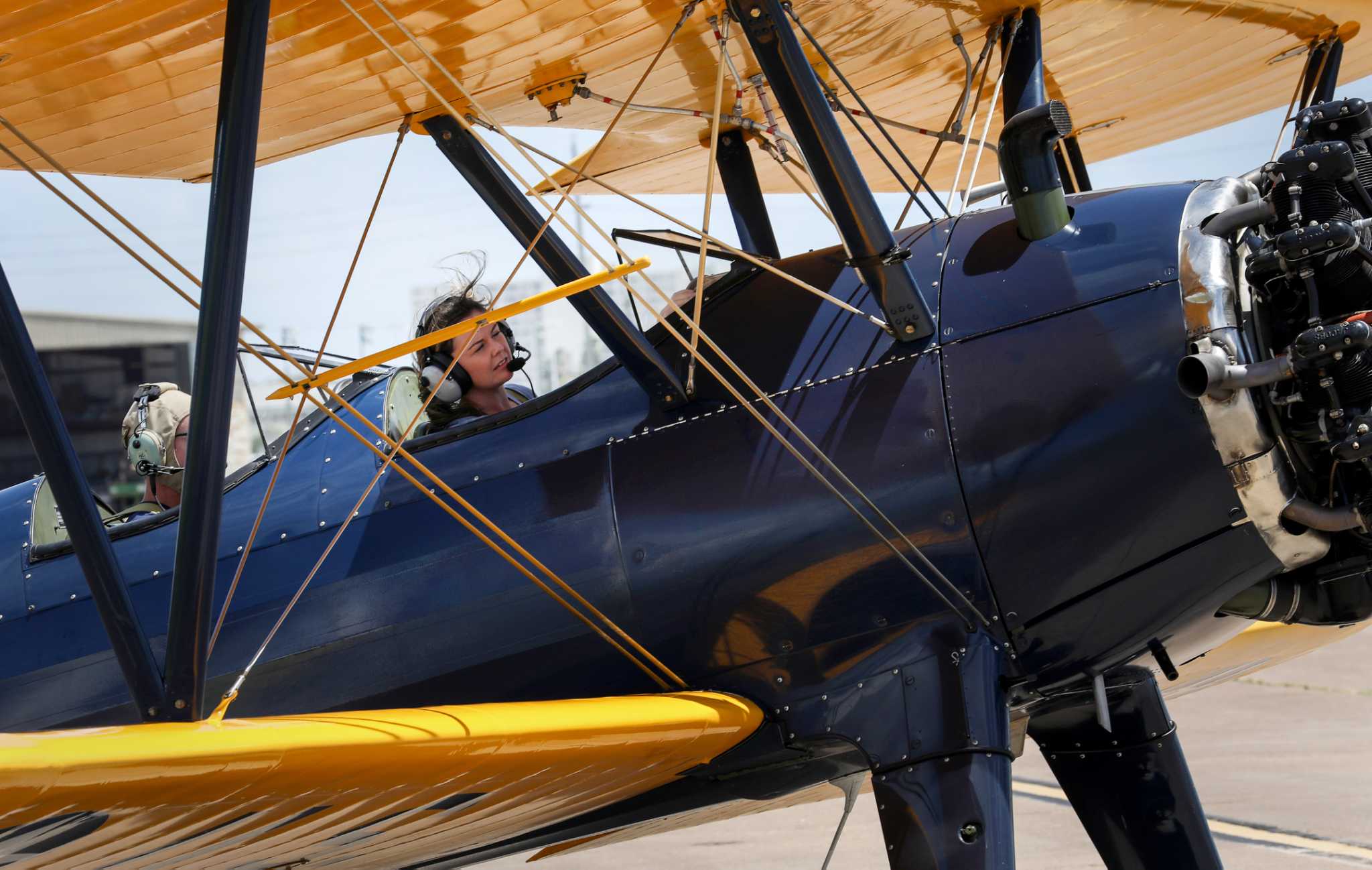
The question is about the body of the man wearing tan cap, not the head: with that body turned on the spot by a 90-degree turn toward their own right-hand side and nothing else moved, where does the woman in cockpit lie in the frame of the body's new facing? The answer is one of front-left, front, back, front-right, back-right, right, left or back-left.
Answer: front-left

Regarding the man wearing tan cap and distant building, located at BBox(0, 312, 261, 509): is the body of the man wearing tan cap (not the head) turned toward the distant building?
no

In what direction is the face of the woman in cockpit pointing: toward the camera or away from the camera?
toward the camera

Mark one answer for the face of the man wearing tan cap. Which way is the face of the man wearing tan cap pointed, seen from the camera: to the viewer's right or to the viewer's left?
to the viewer's right

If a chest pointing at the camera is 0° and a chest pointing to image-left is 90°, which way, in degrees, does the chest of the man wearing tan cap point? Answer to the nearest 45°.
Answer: approximately 270°
